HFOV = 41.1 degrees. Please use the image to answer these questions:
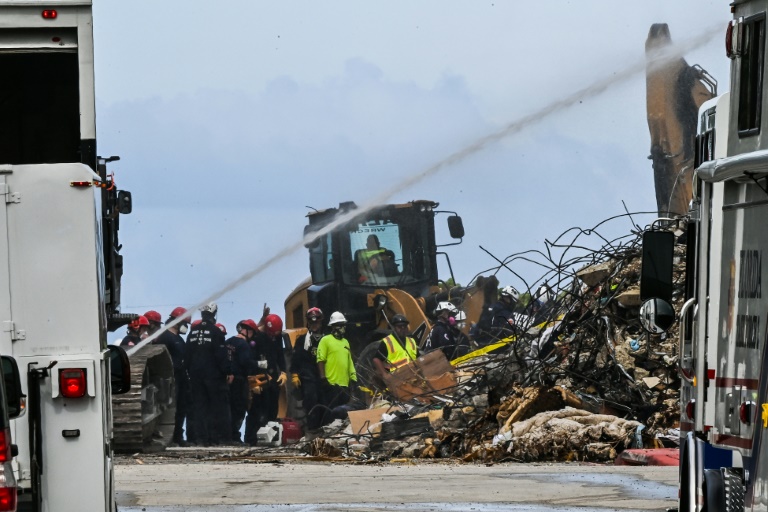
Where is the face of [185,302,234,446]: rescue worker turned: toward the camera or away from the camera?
away from the camera

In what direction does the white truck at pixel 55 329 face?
away from the camera

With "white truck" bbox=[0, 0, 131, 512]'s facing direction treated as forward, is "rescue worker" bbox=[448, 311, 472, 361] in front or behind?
in front
